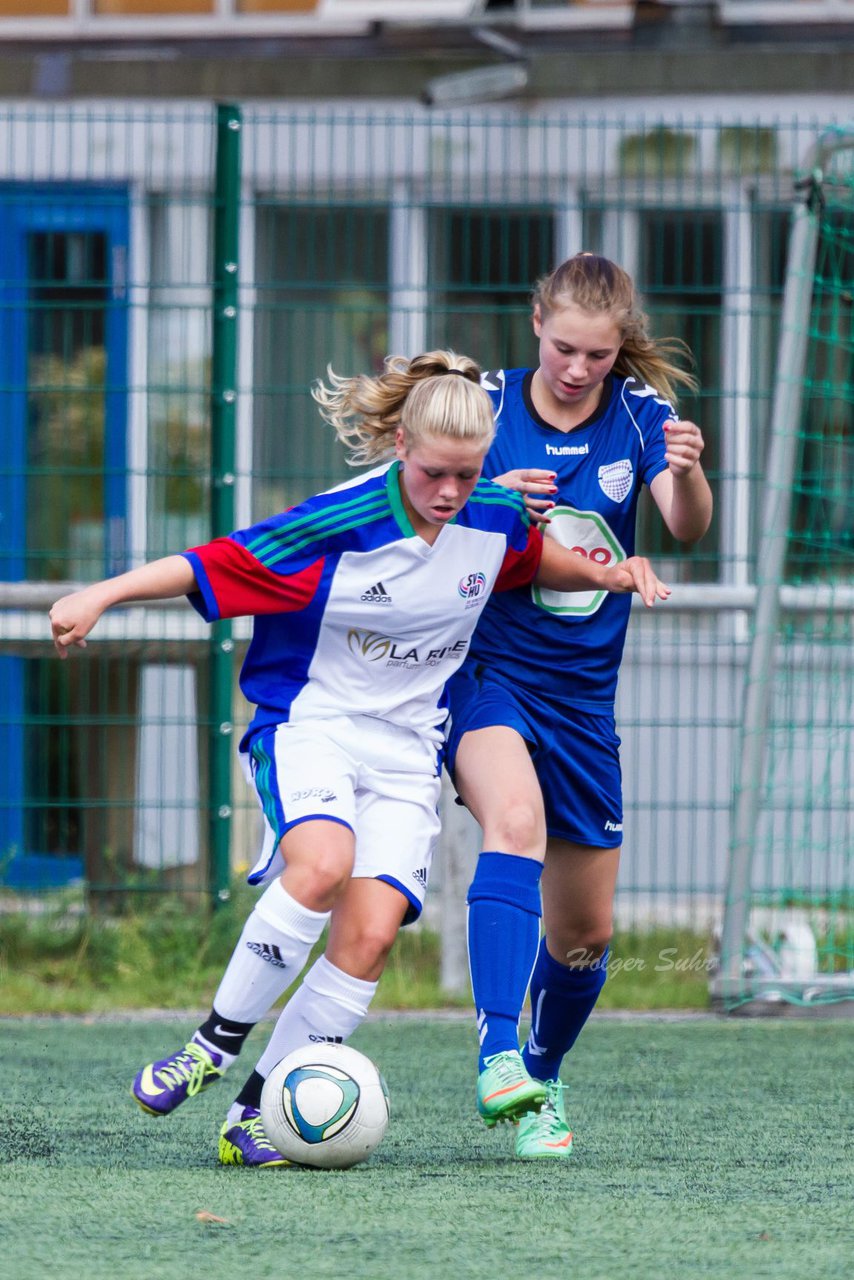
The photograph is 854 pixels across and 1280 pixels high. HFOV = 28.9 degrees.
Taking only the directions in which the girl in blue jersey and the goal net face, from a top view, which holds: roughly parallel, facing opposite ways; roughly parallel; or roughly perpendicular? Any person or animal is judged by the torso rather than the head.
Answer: roughly perpendicular
